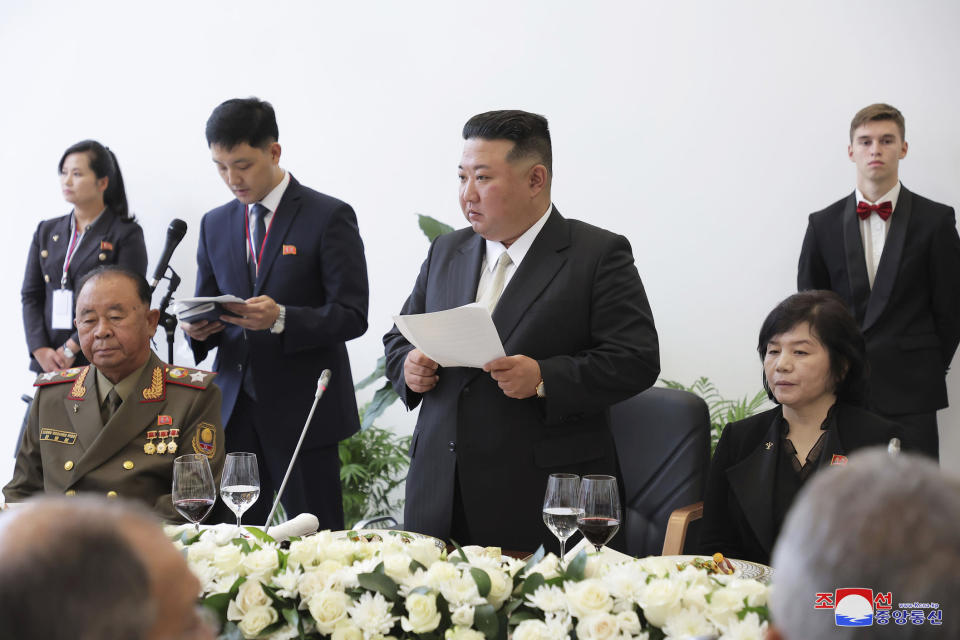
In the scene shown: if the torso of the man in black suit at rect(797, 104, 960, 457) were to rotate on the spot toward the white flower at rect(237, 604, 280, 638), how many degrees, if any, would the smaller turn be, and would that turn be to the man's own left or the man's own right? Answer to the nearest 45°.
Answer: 0° — they already face it

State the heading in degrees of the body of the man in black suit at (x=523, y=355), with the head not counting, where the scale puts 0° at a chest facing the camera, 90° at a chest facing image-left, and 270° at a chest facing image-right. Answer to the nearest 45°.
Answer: approximately 45°

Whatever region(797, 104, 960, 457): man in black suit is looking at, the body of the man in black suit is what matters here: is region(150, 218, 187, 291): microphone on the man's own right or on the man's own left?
on the man's own right

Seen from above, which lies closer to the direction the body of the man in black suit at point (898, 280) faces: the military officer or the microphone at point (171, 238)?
the military officer

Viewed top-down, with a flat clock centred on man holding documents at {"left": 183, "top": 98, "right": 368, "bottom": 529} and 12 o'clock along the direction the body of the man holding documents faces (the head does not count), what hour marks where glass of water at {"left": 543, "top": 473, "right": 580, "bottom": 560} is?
The glass of water is roughly at 10 o'clock from the man holding documents.

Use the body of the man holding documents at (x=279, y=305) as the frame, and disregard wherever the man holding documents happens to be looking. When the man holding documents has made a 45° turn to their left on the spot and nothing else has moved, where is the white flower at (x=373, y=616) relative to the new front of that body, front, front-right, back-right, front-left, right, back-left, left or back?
front

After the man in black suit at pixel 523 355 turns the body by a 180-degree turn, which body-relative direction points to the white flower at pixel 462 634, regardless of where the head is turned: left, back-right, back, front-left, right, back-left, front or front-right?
back-right

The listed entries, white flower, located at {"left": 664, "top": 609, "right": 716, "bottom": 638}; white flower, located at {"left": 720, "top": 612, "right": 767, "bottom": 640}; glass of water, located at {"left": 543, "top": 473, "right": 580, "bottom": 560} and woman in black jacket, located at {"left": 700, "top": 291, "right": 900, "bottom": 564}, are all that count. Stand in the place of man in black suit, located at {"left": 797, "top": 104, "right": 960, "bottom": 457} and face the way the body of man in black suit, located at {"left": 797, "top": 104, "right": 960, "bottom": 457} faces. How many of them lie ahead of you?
4

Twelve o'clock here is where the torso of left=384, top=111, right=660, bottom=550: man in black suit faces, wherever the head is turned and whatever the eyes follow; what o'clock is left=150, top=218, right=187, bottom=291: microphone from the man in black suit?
The microphone is roughly at 3 o'clock from the man in black suit.

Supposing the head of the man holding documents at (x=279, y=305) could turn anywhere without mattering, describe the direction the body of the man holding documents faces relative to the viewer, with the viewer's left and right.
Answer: facing the viewer and to the left of the viewer

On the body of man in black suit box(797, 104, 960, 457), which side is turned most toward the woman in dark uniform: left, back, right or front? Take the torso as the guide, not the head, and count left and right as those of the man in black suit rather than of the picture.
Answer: right

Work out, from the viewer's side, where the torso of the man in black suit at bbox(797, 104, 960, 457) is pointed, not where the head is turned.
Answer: toward the camera

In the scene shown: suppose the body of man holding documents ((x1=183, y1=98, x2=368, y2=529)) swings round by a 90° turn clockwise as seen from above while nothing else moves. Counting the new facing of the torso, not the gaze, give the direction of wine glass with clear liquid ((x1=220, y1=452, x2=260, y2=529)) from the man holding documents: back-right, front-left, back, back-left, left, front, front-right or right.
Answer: back-left

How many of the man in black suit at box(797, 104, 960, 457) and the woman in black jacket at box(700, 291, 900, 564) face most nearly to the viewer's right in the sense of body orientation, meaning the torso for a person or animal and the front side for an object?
0

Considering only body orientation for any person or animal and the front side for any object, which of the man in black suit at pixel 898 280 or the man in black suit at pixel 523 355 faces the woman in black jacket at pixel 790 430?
the man in black suit at pixel 898 280

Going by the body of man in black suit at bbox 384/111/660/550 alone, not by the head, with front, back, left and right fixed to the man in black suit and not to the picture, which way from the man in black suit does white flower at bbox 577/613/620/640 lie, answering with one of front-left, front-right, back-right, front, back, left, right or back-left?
front-left
